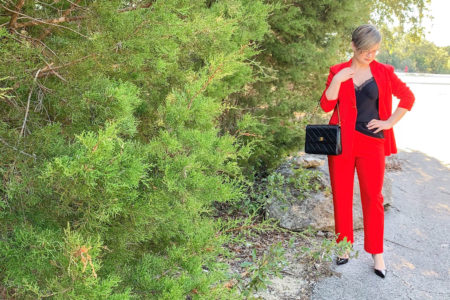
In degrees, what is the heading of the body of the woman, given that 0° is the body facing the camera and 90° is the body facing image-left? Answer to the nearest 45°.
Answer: approximately 0°
